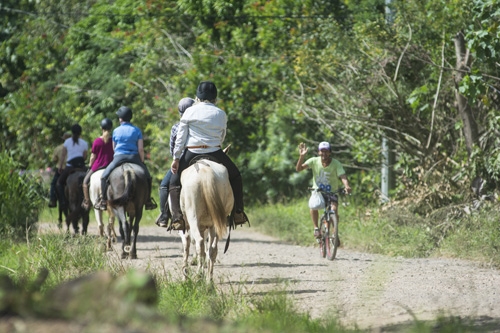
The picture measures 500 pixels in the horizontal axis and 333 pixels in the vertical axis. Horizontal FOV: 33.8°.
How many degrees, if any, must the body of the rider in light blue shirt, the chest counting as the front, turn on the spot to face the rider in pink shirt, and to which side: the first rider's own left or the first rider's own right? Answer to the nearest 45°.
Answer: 0° — they already face them

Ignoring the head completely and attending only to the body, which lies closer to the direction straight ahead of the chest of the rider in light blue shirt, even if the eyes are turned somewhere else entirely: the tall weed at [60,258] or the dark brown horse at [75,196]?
the dark brown horse

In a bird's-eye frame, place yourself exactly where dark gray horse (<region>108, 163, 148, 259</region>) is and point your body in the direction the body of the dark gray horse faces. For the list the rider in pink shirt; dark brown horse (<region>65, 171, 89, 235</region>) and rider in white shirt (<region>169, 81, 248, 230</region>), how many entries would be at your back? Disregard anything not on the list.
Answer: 1

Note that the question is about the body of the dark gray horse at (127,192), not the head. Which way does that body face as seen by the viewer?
away from the camera

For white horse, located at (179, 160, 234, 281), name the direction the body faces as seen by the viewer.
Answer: away from the camera

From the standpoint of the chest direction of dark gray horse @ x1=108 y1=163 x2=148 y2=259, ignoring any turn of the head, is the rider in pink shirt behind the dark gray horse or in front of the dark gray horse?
in front

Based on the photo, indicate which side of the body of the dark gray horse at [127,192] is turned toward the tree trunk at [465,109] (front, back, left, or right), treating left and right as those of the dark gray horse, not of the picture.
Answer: right

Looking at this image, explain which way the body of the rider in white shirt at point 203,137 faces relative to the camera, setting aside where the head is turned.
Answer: away from the camera

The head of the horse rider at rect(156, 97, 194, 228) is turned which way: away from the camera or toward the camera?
away from the camera

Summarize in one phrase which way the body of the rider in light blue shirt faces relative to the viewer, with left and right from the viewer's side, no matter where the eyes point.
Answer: facing away from the viewer

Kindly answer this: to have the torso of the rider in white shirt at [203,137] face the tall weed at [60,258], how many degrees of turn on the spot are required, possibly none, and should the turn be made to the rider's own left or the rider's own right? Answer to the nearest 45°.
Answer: approximately 90° to the rider's own left

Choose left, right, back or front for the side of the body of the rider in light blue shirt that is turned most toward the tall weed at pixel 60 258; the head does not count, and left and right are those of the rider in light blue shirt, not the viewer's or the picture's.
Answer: back
